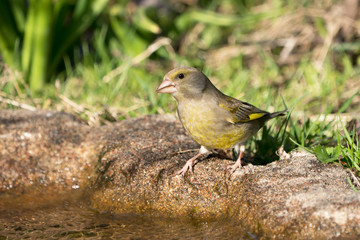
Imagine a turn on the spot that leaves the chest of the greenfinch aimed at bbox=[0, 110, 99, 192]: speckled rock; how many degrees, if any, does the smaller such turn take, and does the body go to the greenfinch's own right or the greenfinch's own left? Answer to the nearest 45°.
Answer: approximately 45° to the greenfinch's own right

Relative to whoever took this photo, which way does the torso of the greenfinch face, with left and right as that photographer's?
facing the viewer and to the left of the viewer
